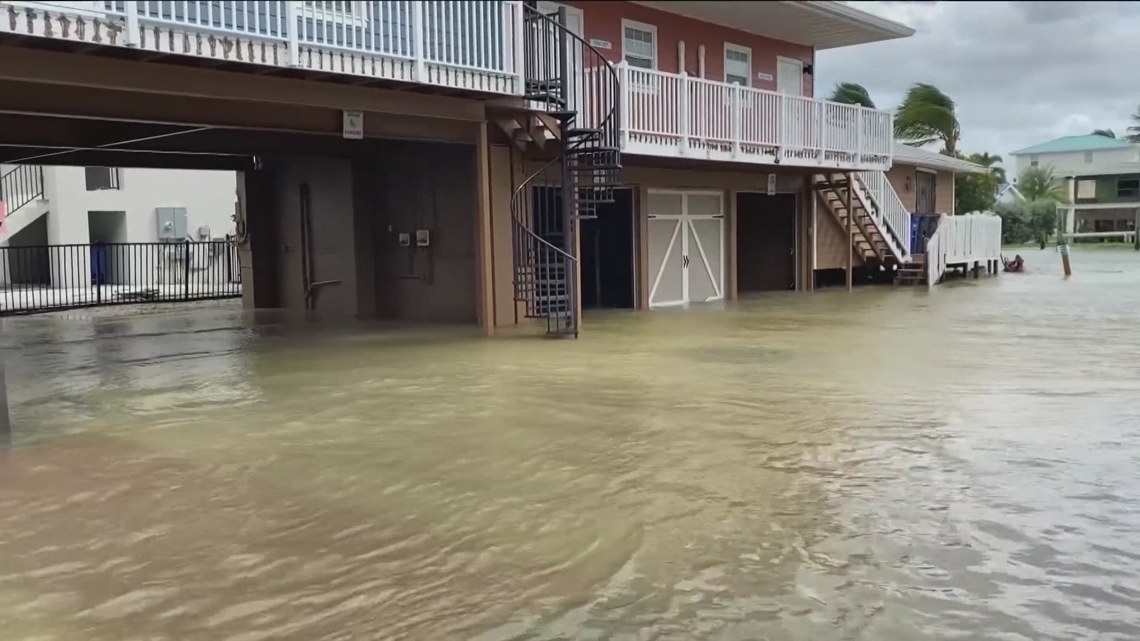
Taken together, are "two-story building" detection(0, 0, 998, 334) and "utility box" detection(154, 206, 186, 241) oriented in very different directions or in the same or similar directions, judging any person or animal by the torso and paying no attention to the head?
same or similar directions

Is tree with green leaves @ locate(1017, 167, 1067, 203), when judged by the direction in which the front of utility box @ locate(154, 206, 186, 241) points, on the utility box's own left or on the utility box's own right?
on the utility box's own left

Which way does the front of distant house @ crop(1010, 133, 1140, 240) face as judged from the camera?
facing the viewer

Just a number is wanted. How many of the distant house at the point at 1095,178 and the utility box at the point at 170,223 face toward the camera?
2

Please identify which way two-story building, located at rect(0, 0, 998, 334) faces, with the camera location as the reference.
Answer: facing the viewer and to the right of the viewer

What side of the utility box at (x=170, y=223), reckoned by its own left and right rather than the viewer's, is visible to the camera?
front

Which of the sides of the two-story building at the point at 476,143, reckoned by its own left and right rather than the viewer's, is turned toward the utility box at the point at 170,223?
back

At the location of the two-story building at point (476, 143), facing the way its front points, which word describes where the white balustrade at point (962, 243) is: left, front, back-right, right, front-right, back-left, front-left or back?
left
